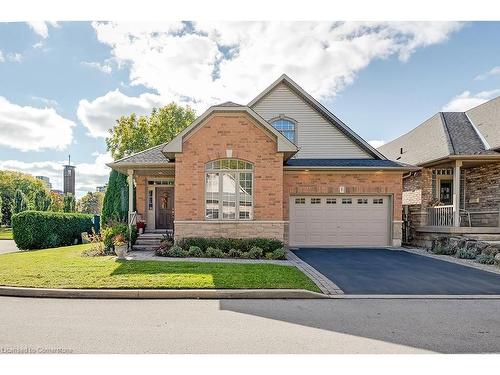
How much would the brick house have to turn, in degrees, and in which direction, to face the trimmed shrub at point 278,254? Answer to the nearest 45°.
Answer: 0° — it already faces it

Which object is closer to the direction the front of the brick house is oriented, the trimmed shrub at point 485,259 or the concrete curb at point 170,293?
the concrete curb

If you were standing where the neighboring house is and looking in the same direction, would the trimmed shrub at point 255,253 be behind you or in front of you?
in front

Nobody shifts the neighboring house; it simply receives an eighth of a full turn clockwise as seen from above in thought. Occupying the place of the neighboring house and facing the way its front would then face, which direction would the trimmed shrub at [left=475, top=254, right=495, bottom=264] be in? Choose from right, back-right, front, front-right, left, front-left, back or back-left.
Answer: front-left

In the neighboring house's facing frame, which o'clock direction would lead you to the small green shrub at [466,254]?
The small green shrub is roughly at 12 o'clock from the neighboring house.

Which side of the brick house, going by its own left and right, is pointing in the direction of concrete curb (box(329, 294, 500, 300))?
front

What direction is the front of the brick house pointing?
toward the camera

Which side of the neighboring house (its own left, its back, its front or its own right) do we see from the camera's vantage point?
front

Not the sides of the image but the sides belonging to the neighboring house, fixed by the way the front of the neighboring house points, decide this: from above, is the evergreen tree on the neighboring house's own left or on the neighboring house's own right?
on the neighboring house's own right

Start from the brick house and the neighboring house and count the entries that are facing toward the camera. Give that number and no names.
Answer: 2

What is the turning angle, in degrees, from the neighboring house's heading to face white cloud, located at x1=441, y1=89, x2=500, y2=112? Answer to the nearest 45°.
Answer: approximately 180°

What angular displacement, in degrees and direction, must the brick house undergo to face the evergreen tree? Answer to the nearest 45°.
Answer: approximately 135° to its right
